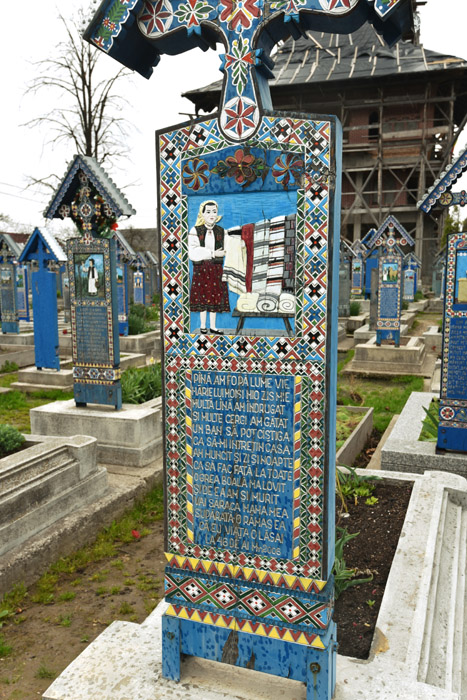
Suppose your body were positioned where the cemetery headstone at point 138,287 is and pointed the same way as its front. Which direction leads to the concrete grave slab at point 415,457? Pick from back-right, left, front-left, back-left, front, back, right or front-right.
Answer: front

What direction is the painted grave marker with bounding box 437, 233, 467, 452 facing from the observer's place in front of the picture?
facing the viewer

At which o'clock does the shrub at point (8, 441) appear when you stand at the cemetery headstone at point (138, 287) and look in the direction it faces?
The shrub is roughly at 12 o'clock from the cemetery headstone.

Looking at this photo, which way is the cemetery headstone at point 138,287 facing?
toward the camera

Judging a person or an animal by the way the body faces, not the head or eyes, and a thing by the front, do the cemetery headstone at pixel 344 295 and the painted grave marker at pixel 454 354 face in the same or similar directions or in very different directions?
same or similar directions

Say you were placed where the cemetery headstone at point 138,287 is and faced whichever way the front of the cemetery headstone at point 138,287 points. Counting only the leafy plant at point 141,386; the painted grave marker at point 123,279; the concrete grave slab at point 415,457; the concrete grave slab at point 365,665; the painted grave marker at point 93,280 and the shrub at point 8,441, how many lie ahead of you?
6

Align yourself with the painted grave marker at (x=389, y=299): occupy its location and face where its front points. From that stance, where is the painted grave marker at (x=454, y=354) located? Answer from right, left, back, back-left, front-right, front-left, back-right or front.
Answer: front

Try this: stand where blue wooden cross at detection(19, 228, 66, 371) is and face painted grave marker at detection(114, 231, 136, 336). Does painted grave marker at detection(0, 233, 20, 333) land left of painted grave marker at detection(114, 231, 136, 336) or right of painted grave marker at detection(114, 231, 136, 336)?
left

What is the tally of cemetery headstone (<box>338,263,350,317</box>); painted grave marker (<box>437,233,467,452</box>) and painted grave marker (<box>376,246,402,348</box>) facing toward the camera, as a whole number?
3

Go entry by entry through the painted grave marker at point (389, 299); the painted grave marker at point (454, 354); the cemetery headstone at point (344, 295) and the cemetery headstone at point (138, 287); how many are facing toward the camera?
4

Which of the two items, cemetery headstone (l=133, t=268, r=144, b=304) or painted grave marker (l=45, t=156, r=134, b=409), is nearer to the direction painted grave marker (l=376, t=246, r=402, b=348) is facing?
the painted grave marker

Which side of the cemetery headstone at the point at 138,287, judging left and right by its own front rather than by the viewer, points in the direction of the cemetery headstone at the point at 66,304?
front

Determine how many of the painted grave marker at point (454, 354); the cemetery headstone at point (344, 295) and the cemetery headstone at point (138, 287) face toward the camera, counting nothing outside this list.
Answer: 3

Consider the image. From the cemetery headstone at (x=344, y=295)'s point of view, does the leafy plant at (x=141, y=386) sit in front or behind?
in front

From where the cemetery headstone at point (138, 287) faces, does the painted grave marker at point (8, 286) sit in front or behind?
in front

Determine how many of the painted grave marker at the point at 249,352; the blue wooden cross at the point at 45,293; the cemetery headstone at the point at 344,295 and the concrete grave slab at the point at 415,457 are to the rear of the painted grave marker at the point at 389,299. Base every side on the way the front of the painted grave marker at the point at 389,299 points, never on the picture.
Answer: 1

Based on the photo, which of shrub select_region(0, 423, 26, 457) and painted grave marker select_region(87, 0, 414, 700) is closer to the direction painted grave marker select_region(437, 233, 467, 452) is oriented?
the painted grave marker
